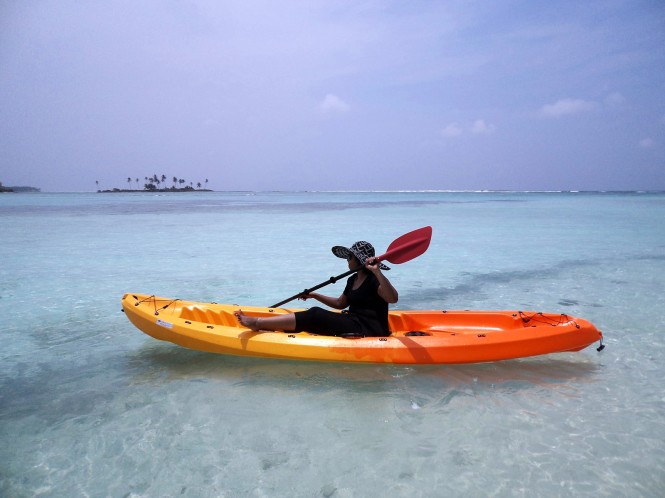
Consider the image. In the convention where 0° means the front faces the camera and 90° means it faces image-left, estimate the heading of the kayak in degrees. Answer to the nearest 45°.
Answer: approximately 90°

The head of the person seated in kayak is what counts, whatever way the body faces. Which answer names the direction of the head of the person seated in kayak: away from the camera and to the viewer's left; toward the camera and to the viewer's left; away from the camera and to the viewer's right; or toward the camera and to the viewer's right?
toward the camera and to the viewer's left

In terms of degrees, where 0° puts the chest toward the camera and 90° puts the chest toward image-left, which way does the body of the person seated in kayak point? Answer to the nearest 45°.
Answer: approximately 90°
